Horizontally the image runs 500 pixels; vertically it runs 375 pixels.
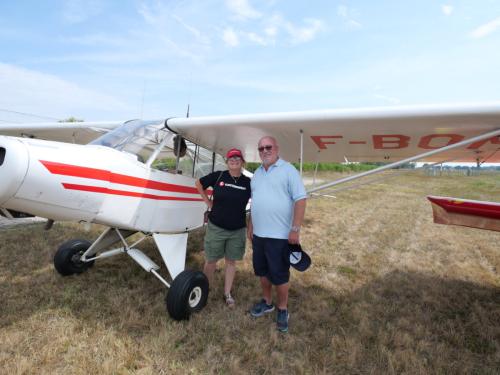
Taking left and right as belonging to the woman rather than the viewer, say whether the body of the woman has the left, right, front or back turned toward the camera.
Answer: front

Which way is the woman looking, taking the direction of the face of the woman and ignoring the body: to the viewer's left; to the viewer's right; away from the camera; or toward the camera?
toward the camera

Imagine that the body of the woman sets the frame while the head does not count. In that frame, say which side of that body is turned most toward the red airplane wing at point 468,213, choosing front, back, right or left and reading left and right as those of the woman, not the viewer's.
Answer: left
